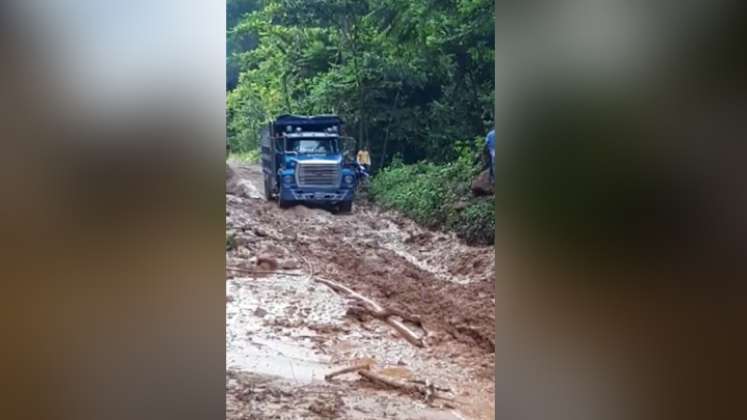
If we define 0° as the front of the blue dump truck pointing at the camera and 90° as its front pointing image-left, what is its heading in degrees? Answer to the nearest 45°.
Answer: approximately 0°

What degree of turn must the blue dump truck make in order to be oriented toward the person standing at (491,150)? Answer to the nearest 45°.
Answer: approximately 90° to its left

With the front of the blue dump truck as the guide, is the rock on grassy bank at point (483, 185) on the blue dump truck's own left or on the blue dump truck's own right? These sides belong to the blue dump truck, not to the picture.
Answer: on the blue dump truck's own left
